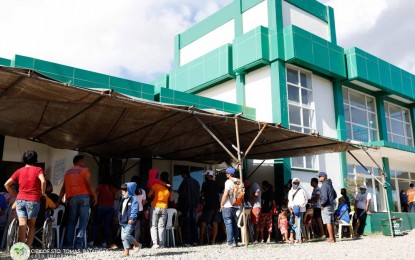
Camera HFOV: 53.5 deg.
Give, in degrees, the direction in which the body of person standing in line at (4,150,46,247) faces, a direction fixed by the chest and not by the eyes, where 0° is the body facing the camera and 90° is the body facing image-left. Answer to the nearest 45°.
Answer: approximately 180°

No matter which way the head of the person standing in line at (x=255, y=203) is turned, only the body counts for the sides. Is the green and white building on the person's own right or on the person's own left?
on the person's own right

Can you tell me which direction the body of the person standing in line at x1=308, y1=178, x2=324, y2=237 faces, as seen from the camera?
to the viewer's left

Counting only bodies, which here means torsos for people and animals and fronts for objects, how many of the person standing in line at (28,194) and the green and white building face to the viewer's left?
0

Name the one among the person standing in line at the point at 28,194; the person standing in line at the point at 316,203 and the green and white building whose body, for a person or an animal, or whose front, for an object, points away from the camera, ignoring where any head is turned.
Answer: the person standing in line at the point at 28,194
